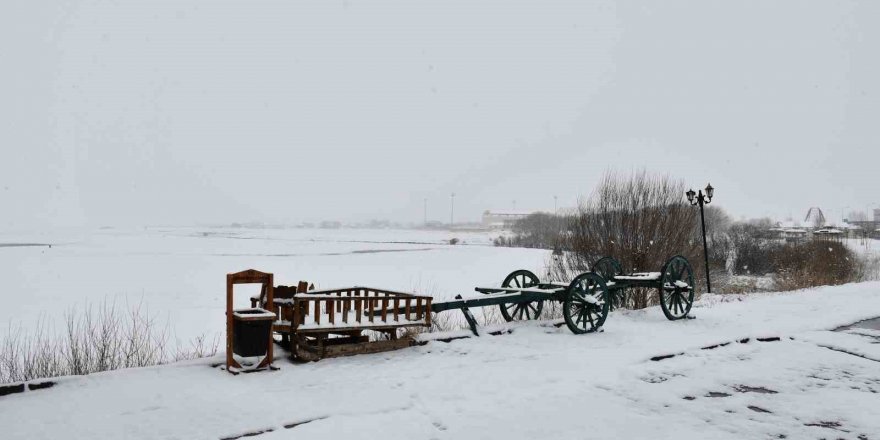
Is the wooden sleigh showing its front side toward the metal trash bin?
yes

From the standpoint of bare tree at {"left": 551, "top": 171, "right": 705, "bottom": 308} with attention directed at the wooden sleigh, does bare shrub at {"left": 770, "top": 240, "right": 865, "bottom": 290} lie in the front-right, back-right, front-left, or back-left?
back-left

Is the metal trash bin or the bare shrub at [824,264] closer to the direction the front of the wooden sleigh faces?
the metal trash bin

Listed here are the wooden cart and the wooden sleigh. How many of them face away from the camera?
0

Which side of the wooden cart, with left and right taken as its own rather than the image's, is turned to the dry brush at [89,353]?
front

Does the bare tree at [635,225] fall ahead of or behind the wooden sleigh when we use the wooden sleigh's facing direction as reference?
behind

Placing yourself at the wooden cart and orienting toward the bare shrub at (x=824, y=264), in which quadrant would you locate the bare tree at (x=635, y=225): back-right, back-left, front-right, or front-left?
front-left

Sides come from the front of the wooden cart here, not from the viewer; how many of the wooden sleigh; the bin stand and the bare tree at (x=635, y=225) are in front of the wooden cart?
2

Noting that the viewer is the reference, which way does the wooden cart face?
facing the viewer and to the left of the viewer

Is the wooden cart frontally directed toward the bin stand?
yes

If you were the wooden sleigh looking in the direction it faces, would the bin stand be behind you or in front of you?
in front
